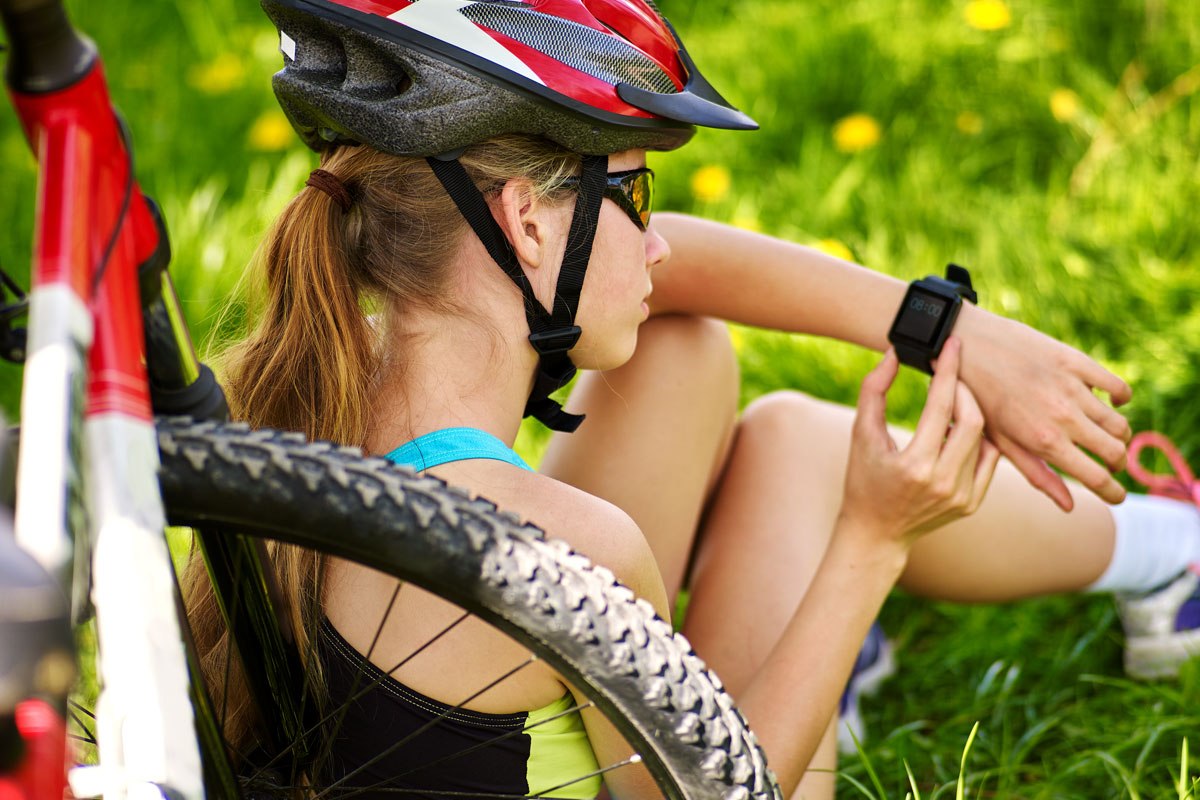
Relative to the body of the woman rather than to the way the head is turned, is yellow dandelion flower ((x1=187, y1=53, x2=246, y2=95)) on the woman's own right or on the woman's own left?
on the woman's own left

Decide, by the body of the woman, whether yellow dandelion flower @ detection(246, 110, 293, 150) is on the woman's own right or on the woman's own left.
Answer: on the woman's own left

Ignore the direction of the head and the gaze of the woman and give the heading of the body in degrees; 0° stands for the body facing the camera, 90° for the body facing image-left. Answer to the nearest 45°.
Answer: approximately 225°

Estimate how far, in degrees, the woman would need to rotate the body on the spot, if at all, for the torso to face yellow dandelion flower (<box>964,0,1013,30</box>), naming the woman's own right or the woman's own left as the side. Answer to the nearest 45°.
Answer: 0° — they already face it

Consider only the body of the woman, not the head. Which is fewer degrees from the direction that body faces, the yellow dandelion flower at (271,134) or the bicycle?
the yellow dandelion flower

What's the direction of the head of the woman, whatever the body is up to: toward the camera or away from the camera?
away from the camera
